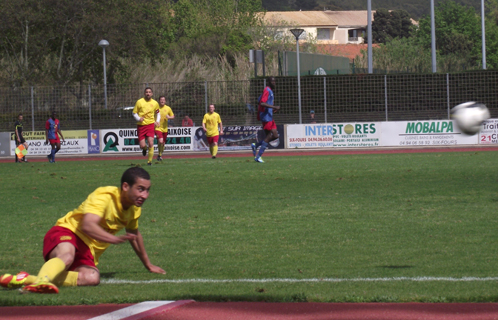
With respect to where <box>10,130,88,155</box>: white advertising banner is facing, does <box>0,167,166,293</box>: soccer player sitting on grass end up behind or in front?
in front

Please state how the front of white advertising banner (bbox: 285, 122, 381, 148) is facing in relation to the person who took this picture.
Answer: facing the viewer

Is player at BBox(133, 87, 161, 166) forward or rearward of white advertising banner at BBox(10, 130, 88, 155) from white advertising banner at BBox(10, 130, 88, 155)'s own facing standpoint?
forward

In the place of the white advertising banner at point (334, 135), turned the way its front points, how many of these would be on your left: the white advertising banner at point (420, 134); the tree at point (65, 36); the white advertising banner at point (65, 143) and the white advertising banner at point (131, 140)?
1

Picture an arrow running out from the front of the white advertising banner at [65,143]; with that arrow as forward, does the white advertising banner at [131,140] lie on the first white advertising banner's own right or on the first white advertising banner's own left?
on the first white advertising banner's own left

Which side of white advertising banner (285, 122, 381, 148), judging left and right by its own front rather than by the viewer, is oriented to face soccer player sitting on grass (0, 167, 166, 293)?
front

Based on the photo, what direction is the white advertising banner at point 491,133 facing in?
toward the camera

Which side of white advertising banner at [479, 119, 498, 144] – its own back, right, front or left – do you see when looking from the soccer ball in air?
front

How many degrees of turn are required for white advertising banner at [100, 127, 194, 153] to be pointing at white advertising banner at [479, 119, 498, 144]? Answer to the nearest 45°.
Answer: approximately 90° to its left

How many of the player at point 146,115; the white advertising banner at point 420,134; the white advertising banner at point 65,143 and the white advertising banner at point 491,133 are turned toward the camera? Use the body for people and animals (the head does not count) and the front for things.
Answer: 4

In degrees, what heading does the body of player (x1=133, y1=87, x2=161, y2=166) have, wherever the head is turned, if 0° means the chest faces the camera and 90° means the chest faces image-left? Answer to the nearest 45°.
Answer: approximately 0°

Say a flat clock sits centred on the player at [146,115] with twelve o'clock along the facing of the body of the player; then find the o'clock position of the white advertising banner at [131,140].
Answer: The white advertising banner is roughly at 6 o'clock from the player.

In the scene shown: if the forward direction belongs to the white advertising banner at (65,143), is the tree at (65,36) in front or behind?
behind

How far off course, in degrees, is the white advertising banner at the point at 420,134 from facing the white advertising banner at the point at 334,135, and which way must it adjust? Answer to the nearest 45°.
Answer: approximately 90° to its right

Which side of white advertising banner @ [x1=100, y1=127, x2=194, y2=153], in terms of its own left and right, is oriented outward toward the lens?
front
